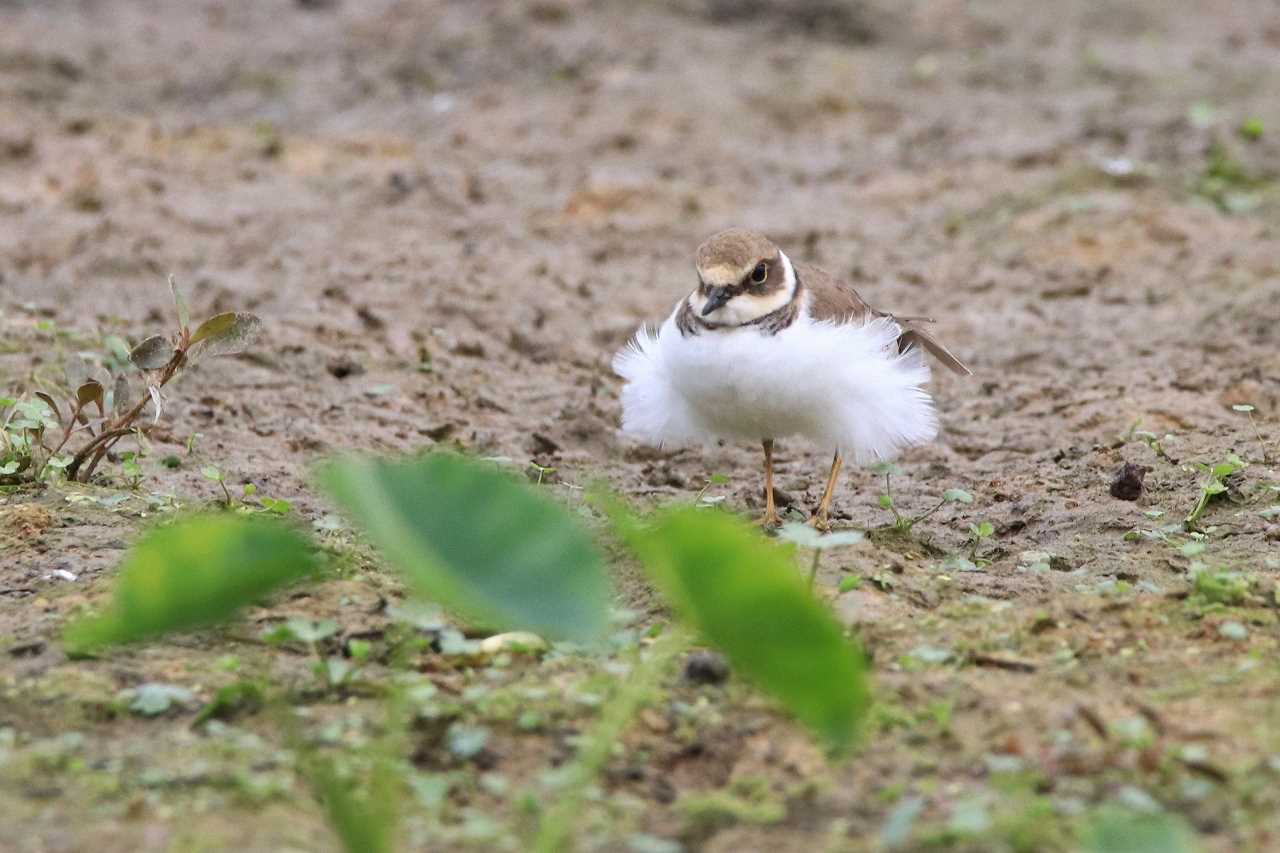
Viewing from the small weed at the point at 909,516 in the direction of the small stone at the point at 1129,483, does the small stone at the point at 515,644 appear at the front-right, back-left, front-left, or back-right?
back-right

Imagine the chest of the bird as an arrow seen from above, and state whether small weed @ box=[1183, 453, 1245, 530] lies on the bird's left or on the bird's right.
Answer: on the bird's left

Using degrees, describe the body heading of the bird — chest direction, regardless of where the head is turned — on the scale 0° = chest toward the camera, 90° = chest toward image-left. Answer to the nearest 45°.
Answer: approximately 45°

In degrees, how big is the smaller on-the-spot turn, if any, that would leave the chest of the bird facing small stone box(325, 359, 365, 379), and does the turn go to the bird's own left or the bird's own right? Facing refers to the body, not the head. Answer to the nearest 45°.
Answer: approximately 90° to the bird's own right

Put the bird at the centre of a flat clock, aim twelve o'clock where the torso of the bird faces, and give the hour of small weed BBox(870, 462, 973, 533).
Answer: The small weed is roughly at 7 o'clock from the bird.

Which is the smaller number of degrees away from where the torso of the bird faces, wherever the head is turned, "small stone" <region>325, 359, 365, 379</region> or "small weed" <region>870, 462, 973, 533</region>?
the small stone

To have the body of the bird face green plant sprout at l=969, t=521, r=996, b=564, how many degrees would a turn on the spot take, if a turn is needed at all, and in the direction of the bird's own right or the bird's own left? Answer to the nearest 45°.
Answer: approximately 135° to the bird's own left

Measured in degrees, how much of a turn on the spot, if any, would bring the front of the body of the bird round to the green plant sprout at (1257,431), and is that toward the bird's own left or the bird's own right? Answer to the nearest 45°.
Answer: approximately 135° to the bird's own left
